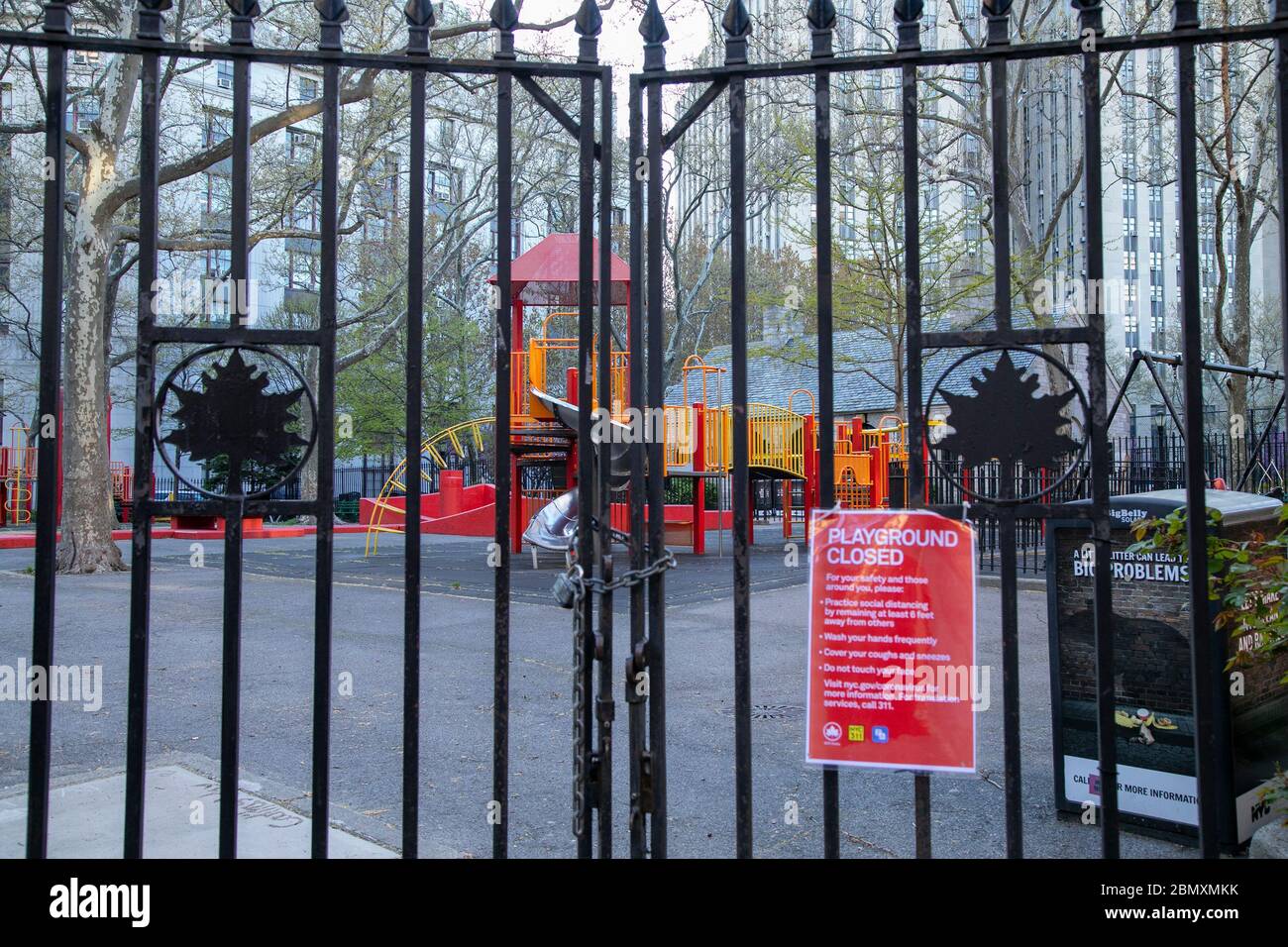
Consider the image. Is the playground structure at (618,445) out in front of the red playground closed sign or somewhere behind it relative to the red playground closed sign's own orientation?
behind

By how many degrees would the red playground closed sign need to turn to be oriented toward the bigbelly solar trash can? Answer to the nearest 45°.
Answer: approximately 135° to its left

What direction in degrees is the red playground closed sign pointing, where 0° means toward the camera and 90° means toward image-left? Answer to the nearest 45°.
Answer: approximately 0°

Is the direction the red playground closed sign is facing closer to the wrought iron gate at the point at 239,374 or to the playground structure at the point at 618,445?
the wrought iron gate

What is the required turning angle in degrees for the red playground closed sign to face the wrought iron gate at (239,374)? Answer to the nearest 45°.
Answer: approximately 90° to its right

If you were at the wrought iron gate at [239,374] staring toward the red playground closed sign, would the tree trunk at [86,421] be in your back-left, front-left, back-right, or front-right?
back-left

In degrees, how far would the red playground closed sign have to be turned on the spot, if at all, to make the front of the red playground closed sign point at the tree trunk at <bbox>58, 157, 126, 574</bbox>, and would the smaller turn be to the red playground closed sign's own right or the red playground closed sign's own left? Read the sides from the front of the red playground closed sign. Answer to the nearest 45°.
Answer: approximately 135° to the red playground closed sign's own right
